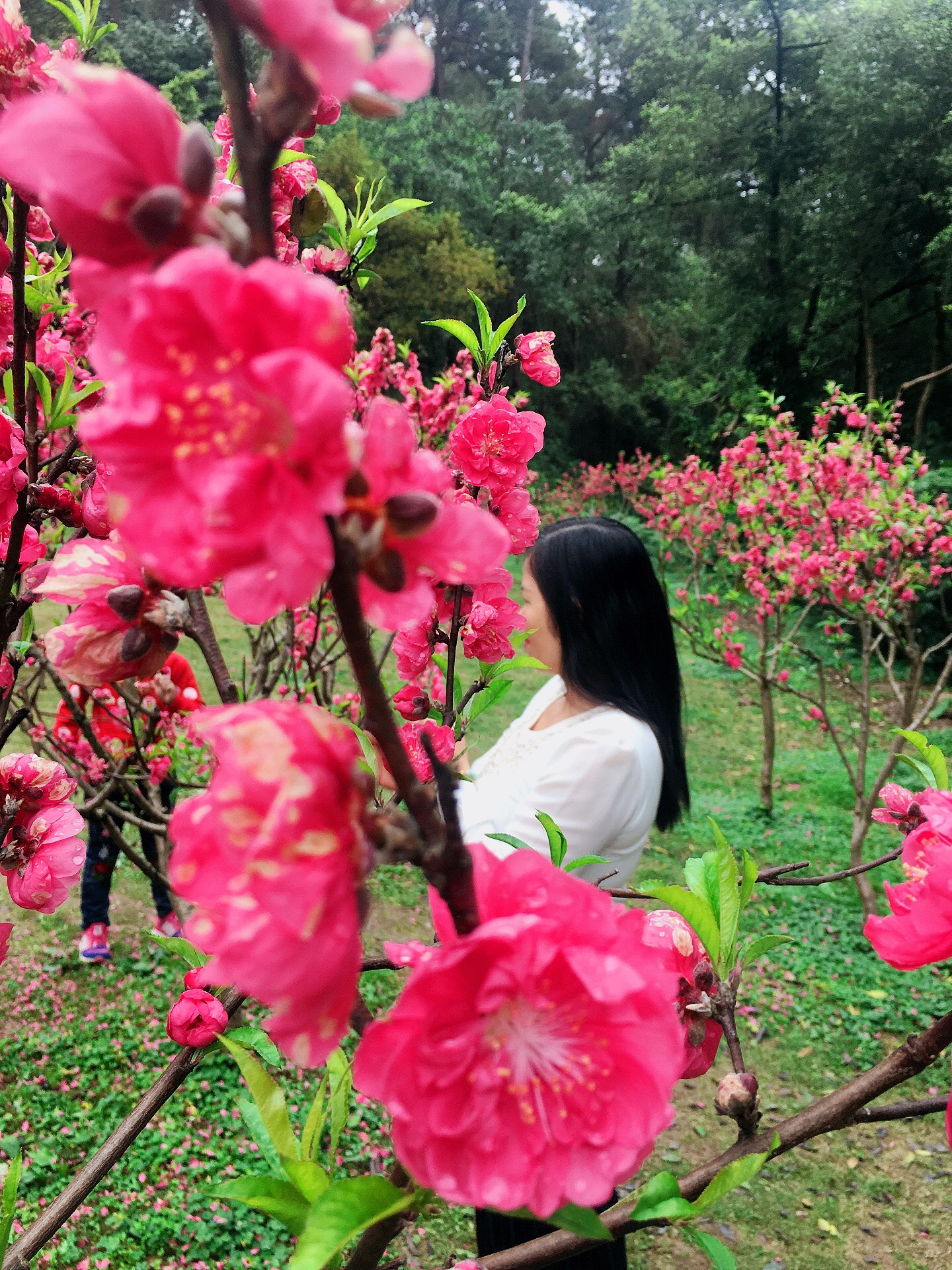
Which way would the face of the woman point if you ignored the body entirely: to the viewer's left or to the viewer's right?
to the viewer's left

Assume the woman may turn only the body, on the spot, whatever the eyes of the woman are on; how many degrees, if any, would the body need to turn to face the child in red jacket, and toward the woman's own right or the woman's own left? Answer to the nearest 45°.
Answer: approximately 45° to the woman's own right

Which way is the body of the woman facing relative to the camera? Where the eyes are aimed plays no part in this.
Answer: to the viewer's left
